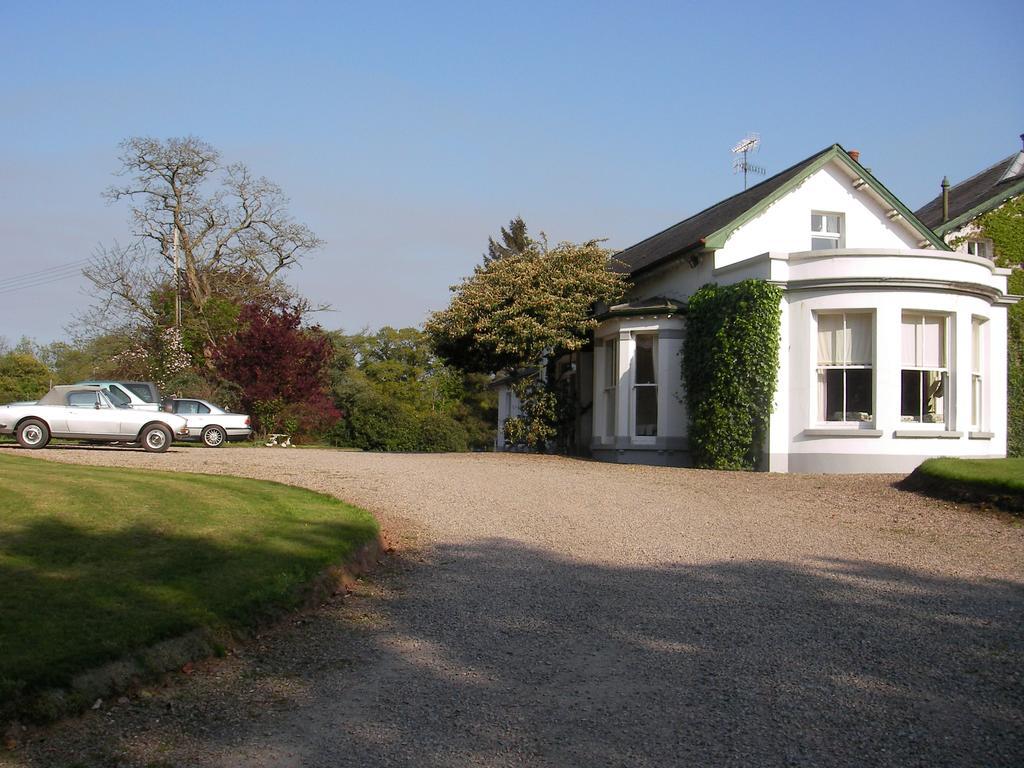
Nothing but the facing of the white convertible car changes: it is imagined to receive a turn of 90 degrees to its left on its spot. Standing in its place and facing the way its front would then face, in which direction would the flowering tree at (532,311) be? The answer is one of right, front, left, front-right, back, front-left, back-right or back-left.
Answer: right

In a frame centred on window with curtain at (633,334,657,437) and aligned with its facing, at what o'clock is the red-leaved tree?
The red-leaved tree is roughly at 4 o'clock from the window with curtain.

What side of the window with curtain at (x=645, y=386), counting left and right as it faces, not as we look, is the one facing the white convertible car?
right

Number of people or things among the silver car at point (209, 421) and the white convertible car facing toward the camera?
0

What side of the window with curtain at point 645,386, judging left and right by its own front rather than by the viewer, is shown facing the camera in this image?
front

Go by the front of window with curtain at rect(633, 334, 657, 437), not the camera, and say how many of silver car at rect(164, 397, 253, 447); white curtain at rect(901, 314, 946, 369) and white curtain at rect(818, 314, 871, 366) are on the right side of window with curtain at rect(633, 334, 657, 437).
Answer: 1

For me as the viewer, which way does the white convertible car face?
facing to the right of the viewer

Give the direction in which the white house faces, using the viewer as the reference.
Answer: facing the viewer and to the right of the viewer

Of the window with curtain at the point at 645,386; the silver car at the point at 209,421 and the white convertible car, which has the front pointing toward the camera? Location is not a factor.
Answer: the window with curtain
